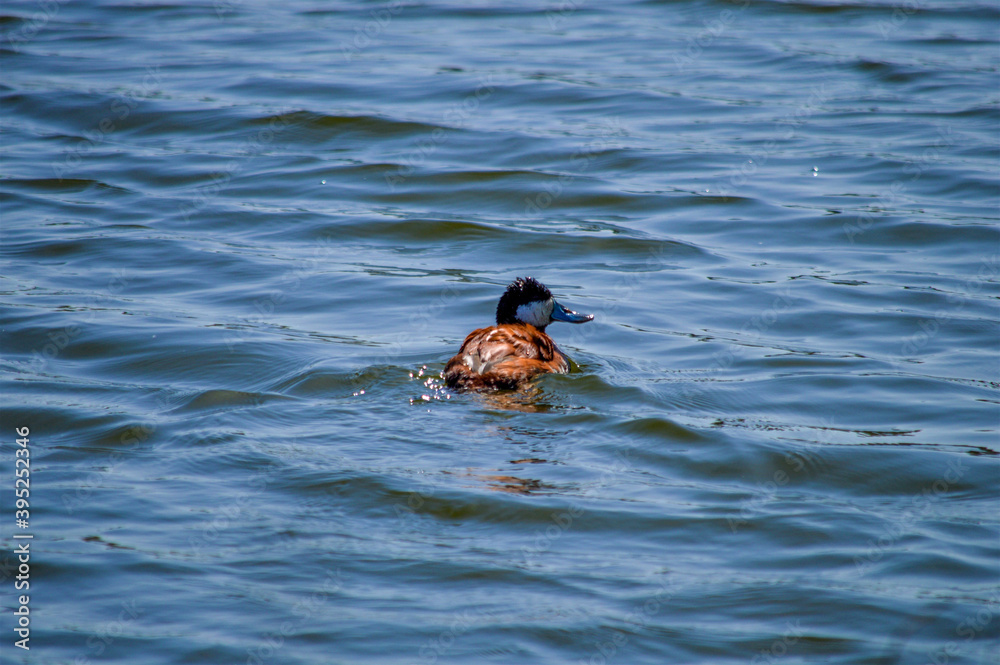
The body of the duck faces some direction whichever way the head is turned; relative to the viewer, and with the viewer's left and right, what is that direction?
facing away from the viewer and to the right of the viewer
